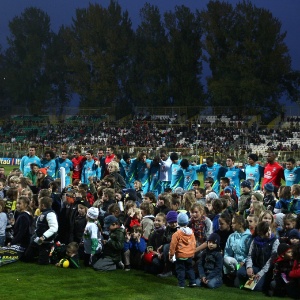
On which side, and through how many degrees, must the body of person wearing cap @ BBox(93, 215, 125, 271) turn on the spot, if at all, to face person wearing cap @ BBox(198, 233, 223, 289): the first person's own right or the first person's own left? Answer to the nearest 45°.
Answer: approximately 135° to the first person's own left

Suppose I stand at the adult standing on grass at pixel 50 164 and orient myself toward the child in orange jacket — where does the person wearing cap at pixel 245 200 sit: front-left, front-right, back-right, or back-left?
front-left

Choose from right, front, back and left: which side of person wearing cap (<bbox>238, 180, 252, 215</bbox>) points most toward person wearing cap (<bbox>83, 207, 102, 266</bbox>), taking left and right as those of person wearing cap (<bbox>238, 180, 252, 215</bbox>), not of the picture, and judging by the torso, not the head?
front

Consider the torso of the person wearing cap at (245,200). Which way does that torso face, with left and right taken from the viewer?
facing the viewer and to the left of the viewer
